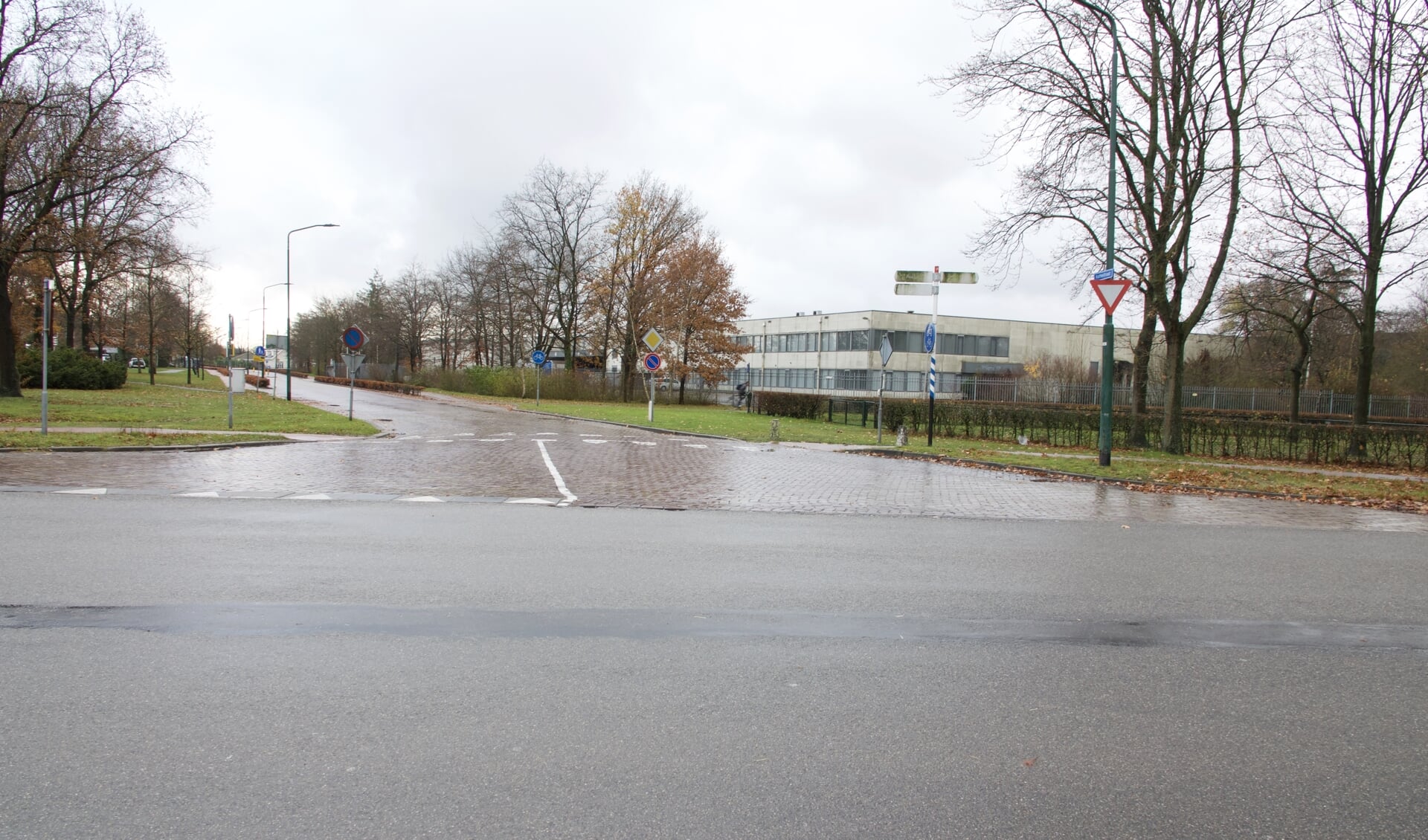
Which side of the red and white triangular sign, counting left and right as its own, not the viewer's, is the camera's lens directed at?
front

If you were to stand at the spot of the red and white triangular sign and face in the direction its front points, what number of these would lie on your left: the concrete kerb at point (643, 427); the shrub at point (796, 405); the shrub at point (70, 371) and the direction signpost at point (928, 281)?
0

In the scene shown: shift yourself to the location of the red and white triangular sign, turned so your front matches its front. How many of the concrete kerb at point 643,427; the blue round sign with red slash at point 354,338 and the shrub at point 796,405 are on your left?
0

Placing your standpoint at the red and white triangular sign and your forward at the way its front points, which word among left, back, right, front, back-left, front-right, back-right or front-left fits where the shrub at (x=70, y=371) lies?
right

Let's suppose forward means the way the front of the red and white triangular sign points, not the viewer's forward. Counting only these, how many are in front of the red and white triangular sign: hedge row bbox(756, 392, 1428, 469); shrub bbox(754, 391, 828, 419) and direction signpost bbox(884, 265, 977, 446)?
0

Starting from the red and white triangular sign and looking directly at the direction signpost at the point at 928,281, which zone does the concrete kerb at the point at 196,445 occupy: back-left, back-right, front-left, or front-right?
front-left

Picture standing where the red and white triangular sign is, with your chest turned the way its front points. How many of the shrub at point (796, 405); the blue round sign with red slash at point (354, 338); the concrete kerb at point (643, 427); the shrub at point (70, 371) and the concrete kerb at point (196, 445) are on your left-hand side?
0

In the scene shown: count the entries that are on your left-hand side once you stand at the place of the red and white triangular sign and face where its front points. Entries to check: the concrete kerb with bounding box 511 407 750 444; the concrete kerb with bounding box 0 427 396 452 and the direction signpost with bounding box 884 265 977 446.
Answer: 0

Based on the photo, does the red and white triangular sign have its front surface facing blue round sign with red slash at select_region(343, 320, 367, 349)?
no

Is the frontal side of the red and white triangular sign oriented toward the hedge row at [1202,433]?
no

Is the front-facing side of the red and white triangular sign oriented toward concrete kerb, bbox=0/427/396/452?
no

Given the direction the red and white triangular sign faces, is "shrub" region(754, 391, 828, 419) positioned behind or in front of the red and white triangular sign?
behind

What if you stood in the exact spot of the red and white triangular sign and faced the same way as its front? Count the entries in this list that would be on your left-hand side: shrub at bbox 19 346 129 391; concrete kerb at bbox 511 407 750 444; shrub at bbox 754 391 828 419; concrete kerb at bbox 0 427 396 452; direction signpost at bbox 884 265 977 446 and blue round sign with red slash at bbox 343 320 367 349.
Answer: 0

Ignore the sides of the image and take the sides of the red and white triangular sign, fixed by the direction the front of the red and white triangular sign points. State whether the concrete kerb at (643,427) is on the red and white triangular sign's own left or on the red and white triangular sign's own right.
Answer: on the red and white triangular sign's own right

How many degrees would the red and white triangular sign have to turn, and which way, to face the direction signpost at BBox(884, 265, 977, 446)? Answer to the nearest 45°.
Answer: approximately 135° to its right
